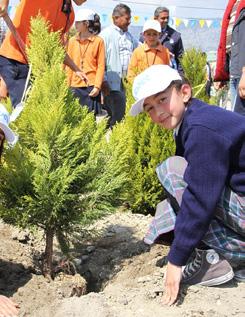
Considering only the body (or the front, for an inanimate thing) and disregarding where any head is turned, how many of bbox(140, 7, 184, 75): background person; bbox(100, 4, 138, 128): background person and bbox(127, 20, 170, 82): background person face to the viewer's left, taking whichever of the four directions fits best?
0

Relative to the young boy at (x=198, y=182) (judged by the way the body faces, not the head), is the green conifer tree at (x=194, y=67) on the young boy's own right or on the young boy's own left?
on the young boy's own right

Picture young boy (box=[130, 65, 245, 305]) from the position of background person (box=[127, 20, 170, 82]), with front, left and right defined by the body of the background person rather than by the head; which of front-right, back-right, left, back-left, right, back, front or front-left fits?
front

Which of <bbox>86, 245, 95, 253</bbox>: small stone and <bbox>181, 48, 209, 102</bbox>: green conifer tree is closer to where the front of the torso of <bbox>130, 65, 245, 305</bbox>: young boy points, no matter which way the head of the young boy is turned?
the small stone

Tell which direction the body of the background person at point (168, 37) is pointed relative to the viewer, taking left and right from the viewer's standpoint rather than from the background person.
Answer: facing the viewer

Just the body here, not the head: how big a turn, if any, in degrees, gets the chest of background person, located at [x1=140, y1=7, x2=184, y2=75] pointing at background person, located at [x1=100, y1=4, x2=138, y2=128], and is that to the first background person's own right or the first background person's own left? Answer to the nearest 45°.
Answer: approximately 45° to the first background person's own right

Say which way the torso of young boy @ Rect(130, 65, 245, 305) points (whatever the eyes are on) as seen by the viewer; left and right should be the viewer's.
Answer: facing to the left of the viewer

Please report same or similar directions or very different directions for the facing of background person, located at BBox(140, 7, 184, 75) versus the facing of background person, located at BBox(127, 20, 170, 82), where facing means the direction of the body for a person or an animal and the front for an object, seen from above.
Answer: same or similar directions

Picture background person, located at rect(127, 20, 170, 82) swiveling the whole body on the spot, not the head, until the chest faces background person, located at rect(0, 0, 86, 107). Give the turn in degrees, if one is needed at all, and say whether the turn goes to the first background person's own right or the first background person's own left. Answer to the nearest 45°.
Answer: approximately 45° to the first background person's own right

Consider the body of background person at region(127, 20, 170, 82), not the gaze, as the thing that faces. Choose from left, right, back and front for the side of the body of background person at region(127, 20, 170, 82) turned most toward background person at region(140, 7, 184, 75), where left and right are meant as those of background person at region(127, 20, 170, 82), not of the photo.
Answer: back

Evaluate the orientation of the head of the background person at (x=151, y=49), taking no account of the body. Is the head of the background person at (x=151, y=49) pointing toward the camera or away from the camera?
toward the camera

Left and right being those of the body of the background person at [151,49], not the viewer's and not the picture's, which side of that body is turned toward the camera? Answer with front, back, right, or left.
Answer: front

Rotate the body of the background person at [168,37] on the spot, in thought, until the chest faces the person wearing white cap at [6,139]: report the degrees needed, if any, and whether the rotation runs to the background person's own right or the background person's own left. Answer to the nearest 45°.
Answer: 0° — they already face them

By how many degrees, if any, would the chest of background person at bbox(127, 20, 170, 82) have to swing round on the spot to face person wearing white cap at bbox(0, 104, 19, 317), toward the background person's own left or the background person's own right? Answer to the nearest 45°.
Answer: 0° — they already face them

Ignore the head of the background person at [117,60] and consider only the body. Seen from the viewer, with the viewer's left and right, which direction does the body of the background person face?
facing the viewer and to the right of the viewer
